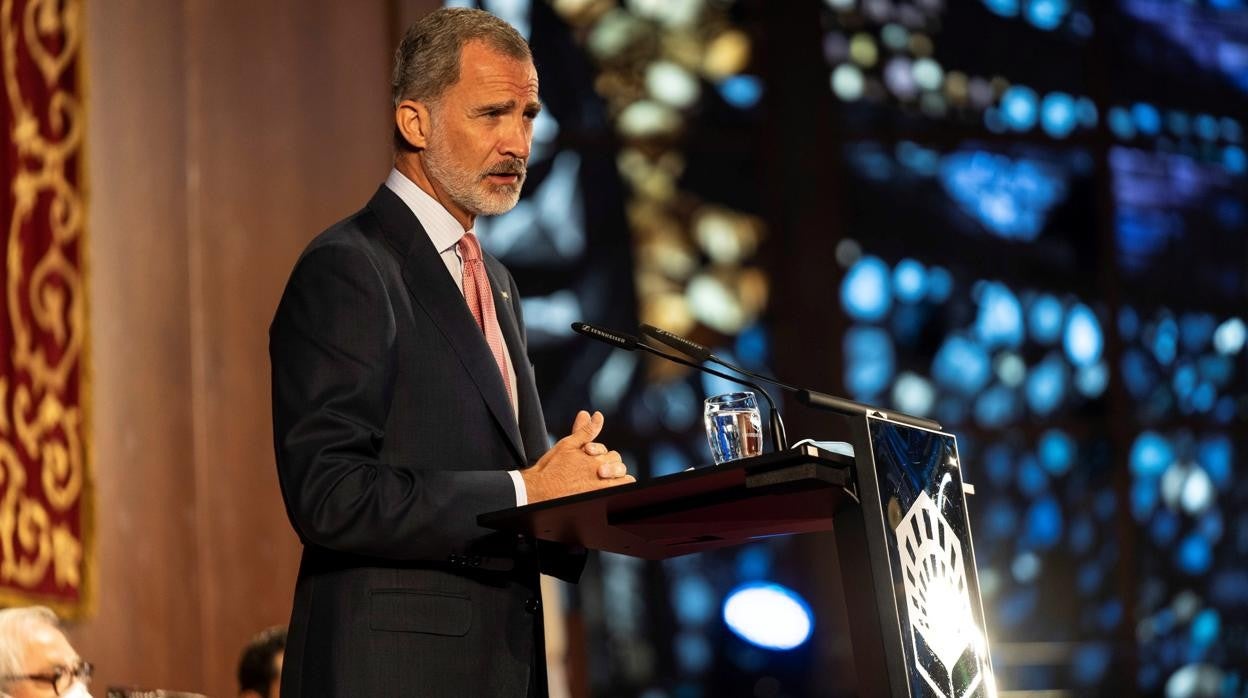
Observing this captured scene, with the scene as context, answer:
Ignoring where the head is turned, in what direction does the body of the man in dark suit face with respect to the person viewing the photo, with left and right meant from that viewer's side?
facing the viewer and to the right of the viewer

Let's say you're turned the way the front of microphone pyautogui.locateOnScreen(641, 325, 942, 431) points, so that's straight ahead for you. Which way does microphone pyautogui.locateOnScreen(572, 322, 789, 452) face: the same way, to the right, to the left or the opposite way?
the same way

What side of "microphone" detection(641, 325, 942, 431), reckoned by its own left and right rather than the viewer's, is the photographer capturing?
left

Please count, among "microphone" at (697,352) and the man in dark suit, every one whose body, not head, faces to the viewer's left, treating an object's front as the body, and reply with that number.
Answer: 1

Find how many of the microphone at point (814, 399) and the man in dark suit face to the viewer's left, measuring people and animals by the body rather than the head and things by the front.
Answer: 1

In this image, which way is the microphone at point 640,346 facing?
to the viewer's left

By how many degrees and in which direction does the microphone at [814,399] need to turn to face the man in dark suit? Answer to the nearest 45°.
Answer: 0° — it already faces them

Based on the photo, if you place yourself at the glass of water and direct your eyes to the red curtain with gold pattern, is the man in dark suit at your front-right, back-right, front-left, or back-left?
front-left

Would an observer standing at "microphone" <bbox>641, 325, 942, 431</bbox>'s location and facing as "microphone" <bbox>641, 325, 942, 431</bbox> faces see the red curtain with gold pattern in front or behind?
in front

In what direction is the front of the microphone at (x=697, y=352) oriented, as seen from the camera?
facing to the left of the viewer

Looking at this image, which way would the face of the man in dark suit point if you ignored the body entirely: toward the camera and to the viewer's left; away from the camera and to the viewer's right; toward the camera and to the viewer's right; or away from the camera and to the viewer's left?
toward the camera and to the viewer's right

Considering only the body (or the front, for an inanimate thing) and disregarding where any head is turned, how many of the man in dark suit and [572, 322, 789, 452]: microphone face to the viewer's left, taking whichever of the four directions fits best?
1
